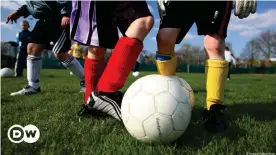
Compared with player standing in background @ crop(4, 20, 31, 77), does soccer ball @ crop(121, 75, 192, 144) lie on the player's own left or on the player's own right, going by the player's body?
on the player's own left
